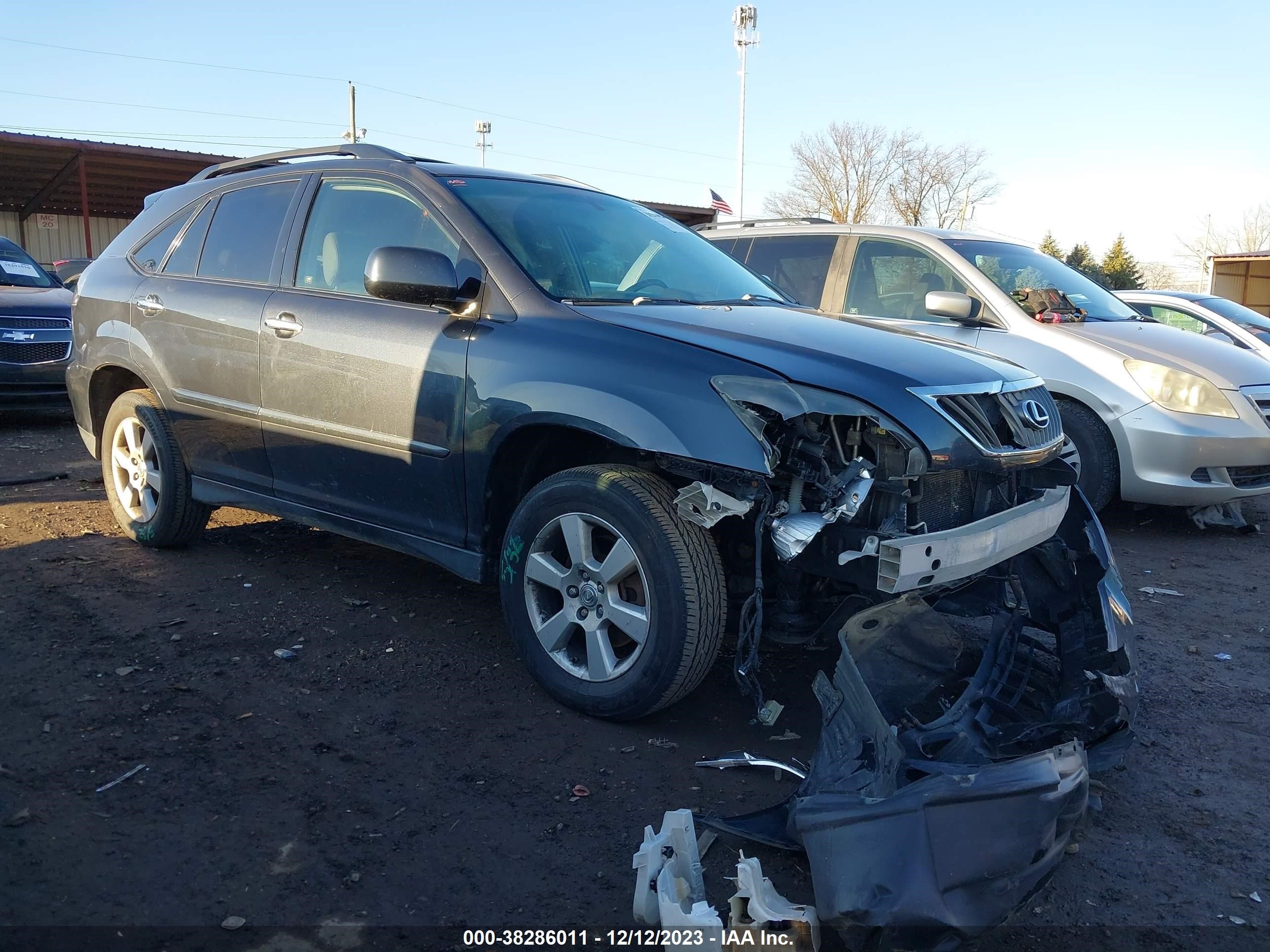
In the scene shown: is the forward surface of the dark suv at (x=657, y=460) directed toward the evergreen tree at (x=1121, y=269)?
no

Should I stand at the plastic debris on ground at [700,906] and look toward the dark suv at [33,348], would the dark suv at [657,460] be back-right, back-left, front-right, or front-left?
front-right

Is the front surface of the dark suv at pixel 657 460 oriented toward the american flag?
no

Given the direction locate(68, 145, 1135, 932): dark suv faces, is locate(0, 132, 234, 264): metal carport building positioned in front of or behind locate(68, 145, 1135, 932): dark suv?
behind

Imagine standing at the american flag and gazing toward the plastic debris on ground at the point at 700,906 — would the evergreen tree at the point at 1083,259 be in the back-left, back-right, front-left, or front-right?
back-left

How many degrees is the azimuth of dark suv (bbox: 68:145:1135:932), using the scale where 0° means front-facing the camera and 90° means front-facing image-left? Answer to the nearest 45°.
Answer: approximately 315°

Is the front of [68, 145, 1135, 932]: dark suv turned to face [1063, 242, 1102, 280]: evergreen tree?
no

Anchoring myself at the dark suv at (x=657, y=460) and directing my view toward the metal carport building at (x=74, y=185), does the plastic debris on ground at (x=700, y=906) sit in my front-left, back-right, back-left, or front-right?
back-left

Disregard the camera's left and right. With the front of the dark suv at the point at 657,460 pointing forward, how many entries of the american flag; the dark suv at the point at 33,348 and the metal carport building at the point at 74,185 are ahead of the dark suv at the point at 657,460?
0

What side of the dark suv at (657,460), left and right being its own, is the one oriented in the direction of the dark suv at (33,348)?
back
